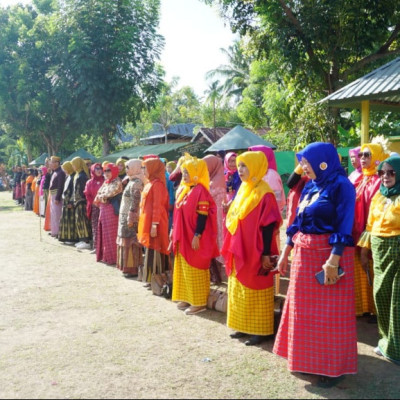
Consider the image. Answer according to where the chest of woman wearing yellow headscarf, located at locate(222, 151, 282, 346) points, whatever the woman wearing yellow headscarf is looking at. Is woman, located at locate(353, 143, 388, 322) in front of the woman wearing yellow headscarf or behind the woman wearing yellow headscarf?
behind

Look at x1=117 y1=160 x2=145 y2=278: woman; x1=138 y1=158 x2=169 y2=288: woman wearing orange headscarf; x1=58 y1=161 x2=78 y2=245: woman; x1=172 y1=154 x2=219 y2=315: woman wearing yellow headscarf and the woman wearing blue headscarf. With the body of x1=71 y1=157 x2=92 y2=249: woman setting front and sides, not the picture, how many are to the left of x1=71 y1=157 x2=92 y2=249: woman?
4

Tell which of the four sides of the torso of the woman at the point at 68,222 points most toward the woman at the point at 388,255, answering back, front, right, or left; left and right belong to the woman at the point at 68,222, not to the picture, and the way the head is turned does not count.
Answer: left

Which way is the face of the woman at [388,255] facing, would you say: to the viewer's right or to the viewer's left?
to the viewer's left

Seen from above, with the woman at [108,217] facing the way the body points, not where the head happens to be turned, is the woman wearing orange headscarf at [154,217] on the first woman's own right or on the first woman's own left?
on the first woman's own left

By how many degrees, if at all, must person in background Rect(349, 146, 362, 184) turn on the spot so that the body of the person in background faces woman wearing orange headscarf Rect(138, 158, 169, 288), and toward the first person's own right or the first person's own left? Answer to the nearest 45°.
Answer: approximately 45° to the first person's own right

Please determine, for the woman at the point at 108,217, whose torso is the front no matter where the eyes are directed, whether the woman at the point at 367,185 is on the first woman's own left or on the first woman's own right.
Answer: on the first woman's own left

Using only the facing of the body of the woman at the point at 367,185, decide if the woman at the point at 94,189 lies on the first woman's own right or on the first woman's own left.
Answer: on the first woman's own right

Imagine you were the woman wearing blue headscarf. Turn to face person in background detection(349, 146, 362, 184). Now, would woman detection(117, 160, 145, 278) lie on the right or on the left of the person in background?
left

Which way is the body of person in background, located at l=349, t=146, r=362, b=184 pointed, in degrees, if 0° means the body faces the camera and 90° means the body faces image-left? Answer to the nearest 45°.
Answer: approximately 45°

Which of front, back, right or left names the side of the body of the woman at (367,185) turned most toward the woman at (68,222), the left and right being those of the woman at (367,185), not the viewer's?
right
